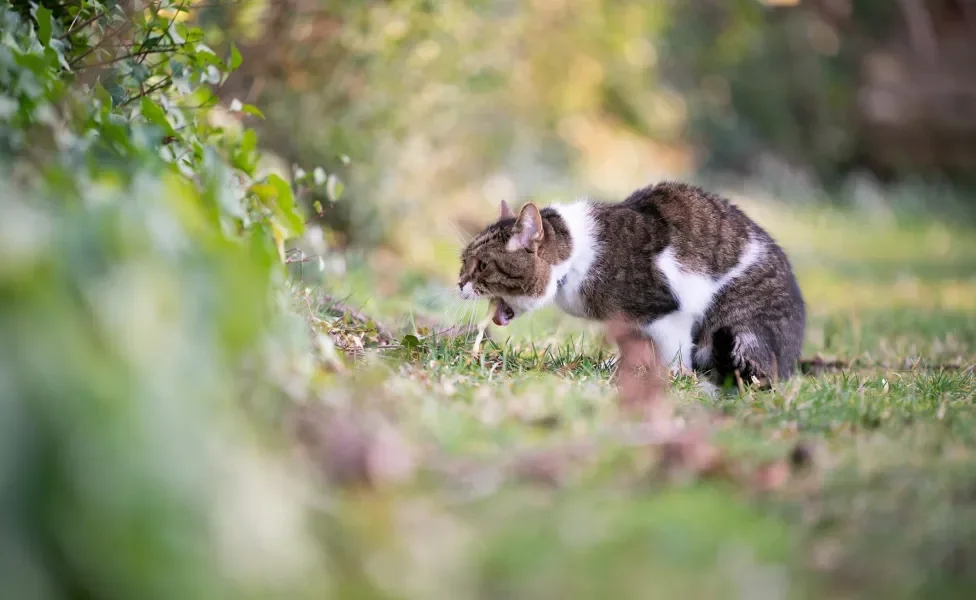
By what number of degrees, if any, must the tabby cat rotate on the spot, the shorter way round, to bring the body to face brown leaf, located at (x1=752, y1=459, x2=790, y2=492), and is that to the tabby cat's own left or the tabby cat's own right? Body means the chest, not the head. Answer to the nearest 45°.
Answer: approximately 90° to the tabby cat's own left

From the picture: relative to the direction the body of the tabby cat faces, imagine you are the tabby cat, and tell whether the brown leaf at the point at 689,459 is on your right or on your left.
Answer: on your left

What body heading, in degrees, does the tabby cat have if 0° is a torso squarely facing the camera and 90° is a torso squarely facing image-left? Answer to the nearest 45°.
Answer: approximately 90°
